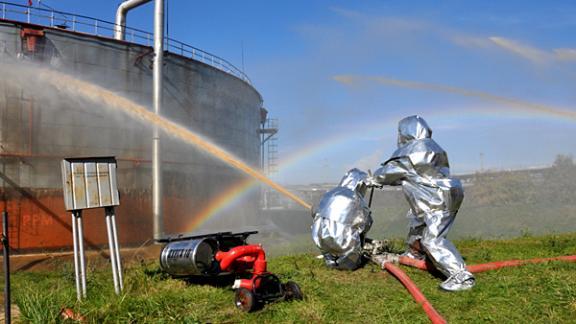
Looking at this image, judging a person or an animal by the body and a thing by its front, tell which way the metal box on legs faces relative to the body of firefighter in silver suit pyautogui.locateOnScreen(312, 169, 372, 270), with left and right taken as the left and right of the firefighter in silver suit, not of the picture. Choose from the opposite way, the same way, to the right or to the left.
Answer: the opposite way

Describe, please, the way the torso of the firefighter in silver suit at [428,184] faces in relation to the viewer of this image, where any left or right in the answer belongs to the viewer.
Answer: facing away from the viewer and to the left of the viewer

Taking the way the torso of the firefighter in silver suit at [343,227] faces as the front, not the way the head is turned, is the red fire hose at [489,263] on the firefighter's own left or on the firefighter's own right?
on the firefighter's own right

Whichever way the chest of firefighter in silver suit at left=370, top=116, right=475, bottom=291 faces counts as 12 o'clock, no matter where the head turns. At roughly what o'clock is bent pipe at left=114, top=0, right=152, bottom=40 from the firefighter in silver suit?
The bent pipe is roughly at 12 o'clock from the firefighter in silver suit.

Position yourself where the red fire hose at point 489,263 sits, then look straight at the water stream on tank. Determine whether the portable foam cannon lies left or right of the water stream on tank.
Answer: left

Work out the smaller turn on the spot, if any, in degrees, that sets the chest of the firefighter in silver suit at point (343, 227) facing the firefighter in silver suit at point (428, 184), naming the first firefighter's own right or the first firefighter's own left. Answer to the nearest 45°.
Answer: approximately 90° to the first firefighter's own right

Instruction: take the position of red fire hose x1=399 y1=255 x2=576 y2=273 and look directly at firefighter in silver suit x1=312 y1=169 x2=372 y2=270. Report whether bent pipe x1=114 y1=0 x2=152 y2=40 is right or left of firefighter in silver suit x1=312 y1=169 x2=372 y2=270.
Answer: right
